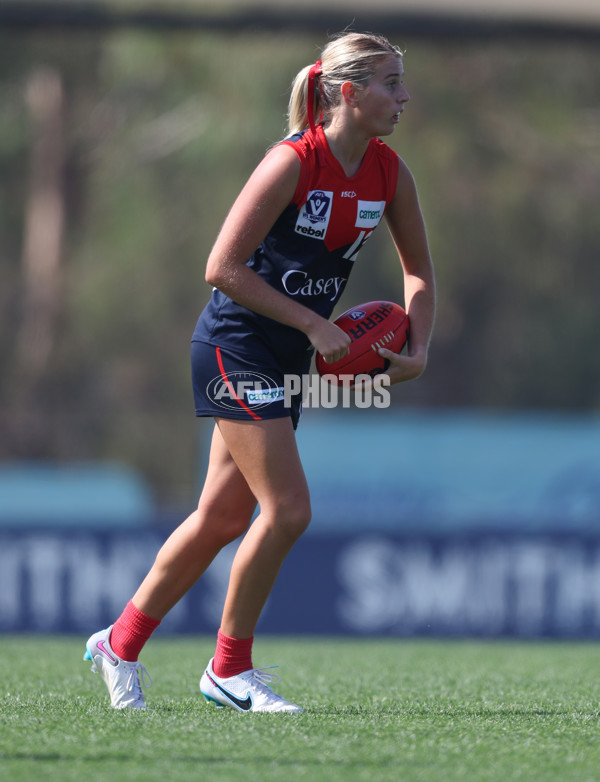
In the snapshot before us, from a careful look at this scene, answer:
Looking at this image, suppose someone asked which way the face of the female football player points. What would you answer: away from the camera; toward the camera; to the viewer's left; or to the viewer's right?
to the viewer's right

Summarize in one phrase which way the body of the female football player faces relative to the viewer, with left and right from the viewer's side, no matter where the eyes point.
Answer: facing the viewer and to the right of the viewer
